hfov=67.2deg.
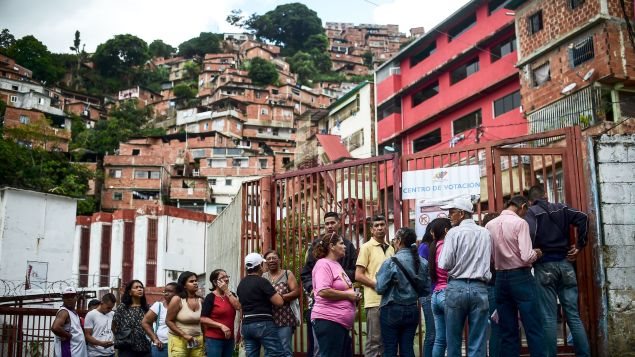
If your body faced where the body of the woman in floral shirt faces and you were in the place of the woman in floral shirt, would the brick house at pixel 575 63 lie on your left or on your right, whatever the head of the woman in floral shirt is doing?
on your left

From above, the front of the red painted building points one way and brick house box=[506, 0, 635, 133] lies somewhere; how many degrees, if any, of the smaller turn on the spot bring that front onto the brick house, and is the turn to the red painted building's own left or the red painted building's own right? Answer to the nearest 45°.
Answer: approximately 90° to the red painted building's own left

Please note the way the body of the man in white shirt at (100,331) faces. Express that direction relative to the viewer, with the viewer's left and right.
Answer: facing the viewer and to the right of the viewer

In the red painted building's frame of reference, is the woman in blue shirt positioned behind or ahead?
ahead

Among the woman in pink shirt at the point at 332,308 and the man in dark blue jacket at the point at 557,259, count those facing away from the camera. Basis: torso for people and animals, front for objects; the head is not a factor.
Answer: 1

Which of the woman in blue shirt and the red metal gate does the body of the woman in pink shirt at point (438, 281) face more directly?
the red metal gate

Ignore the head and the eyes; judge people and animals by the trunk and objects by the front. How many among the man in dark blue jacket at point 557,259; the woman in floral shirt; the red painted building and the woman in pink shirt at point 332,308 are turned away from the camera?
1

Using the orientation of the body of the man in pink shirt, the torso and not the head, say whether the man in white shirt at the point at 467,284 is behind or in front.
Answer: behind

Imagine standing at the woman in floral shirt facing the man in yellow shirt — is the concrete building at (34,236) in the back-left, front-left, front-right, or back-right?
back-left
